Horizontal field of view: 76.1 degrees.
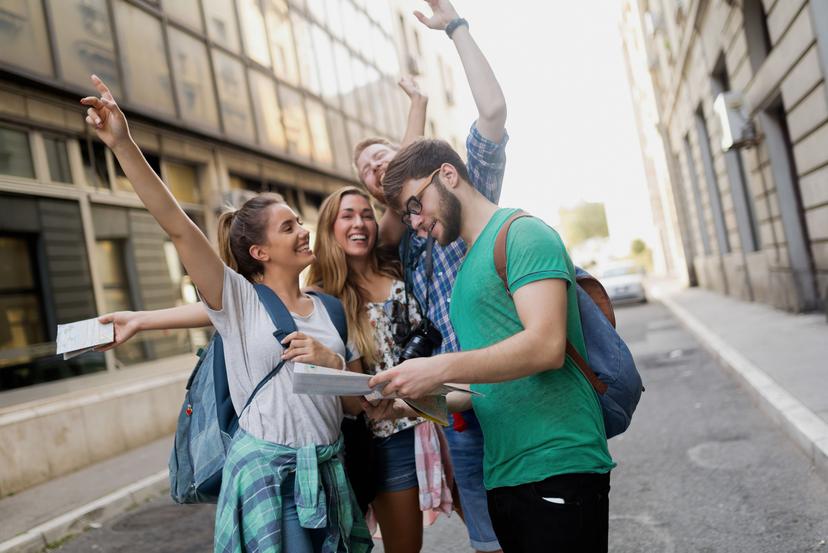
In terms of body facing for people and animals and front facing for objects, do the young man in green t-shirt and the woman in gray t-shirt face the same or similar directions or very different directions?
very different directions

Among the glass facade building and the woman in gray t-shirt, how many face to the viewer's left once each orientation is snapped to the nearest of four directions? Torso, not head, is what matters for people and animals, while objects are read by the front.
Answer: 0

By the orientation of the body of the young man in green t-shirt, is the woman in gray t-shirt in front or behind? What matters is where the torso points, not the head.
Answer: in front

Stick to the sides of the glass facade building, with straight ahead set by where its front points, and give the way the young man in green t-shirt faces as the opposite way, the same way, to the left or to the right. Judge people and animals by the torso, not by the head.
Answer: the opposite way

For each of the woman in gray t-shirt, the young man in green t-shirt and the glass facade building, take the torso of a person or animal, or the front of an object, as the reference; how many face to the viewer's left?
1

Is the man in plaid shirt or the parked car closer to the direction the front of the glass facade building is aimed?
the man in plaid shirt

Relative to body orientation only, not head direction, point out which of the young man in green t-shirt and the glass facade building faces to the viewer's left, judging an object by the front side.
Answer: the young man in green t-shirt

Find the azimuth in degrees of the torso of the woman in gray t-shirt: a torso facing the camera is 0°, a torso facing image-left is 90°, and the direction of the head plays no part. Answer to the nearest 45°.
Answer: approximately 315°

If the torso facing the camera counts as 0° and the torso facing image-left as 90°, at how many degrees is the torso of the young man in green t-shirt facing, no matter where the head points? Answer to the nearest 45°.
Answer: approximately 90°
